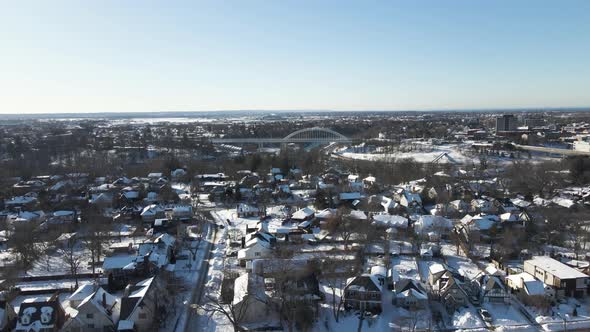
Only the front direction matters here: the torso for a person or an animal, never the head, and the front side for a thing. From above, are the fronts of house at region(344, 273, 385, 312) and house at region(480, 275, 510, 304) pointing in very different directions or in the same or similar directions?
same or similar directions

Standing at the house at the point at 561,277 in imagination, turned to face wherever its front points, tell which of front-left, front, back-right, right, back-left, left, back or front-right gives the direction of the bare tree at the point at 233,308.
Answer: front-right

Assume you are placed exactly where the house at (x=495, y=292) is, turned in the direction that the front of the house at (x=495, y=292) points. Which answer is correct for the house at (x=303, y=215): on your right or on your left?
on your right

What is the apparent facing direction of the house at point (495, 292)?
toward the camera

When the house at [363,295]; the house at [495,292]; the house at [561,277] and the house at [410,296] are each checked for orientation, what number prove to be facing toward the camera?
4

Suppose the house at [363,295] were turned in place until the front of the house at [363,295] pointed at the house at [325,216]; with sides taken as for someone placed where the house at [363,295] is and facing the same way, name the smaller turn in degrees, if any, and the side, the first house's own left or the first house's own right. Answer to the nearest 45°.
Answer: approximately 180°

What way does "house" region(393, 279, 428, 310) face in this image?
toward the camera

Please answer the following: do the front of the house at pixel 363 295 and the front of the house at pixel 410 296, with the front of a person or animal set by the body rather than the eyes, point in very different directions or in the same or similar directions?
same or similar directions

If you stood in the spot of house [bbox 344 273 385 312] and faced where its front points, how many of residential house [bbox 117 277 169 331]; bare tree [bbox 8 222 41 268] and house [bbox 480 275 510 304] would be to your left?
1

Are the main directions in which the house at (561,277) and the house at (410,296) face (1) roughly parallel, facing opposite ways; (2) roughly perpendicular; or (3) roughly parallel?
roughly parallel

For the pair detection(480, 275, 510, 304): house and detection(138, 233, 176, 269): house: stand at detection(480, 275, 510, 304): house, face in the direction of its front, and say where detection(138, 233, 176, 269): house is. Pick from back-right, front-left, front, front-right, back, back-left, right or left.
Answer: right

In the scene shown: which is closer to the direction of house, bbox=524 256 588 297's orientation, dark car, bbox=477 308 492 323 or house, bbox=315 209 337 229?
the dark car
